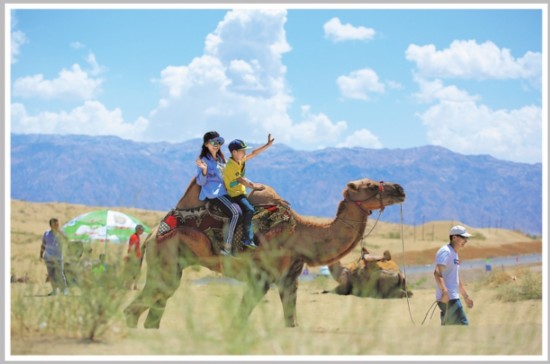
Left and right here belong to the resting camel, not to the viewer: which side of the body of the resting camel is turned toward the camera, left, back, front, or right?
left

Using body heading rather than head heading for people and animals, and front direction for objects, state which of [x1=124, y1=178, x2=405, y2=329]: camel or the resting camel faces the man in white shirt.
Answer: the camel

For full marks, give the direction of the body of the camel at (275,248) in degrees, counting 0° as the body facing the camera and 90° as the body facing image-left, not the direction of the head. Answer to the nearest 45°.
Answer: approximately 270°

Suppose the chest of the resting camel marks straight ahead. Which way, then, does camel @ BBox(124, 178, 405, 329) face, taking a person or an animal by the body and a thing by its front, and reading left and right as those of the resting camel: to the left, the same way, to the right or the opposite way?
the opposite way

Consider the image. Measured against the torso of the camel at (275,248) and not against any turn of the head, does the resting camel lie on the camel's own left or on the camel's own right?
on the camel's own left

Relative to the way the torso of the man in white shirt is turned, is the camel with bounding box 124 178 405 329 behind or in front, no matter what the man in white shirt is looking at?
behind

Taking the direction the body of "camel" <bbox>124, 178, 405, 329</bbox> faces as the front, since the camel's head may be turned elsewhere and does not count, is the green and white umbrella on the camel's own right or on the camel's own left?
on the camel's own left
